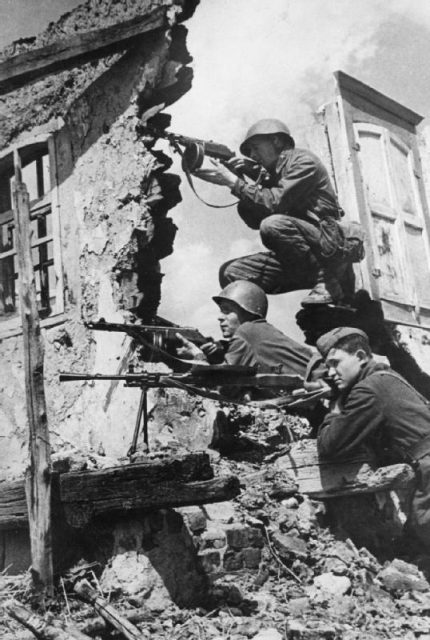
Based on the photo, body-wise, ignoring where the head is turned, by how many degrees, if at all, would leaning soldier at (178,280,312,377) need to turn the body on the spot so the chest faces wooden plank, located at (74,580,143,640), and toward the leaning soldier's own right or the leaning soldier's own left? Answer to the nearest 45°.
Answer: approximately 45° to the leaning soldier's own left

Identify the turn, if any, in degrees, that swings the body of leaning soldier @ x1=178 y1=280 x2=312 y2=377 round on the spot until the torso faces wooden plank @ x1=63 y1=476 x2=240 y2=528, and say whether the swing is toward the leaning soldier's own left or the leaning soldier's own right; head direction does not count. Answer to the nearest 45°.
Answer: approximately 90° to the leaning soldier's own left

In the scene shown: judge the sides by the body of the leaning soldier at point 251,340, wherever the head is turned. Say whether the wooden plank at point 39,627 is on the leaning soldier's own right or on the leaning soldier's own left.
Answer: on the leaning soldier's own left

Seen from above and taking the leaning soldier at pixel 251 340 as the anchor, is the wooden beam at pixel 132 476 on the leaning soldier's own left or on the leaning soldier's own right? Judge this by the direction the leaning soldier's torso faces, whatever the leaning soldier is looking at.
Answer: on the leaning soldier's own left

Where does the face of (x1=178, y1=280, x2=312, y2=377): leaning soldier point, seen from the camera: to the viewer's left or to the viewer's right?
to the viewer's left

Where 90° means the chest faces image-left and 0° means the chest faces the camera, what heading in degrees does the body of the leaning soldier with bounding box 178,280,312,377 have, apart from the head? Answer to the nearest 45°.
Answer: approximately 90°

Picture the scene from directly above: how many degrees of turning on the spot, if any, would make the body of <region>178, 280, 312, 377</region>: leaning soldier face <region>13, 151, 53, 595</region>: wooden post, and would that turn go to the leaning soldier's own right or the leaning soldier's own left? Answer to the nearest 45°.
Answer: approximately 45° to the leaning soldier's own left
